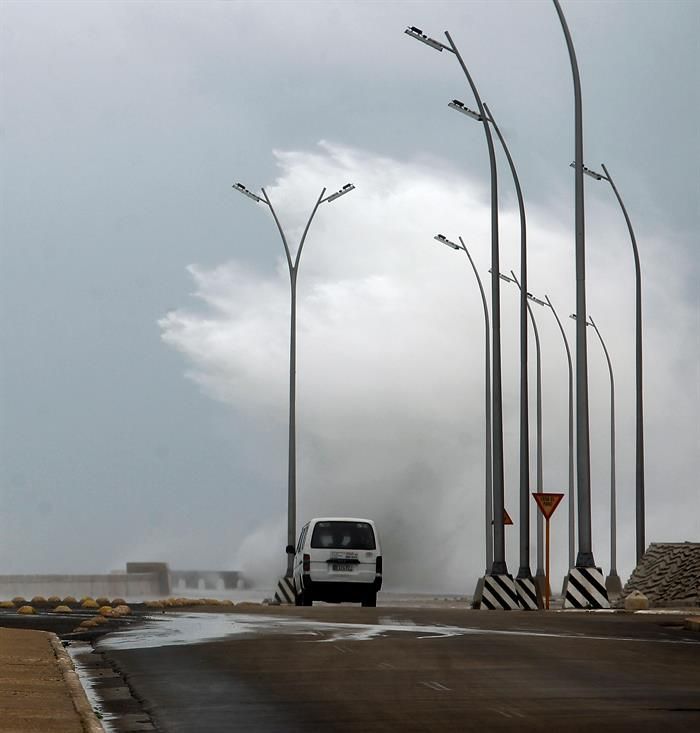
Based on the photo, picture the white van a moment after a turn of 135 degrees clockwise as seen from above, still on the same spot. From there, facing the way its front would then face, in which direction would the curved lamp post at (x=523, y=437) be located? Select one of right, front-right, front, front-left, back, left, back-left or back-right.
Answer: left

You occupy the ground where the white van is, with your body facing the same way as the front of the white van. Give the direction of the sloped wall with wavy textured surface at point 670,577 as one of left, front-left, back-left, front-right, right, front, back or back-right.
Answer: right

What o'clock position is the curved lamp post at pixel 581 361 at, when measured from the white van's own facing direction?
The curved lamp post is roughly at 4 o'clock from the white van.

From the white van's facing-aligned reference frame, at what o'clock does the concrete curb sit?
The concrete curb is roughly at 6 o'clock from the white van.

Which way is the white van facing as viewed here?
away from the camera
